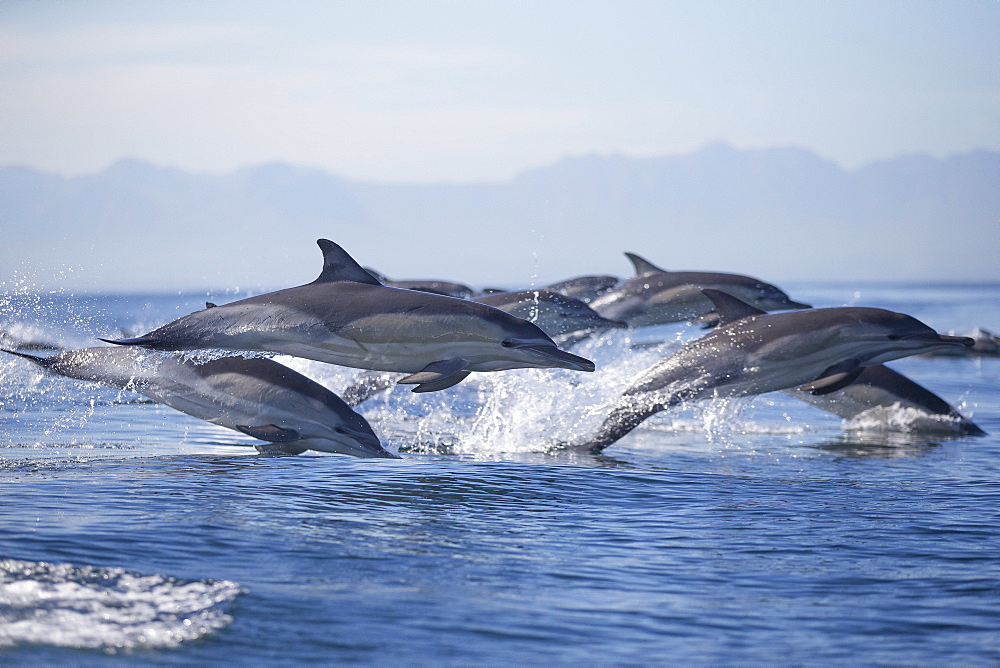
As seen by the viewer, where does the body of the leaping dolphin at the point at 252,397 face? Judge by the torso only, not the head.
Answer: to the viewer's right

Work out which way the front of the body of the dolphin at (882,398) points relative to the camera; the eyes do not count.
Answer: to the viewer's right

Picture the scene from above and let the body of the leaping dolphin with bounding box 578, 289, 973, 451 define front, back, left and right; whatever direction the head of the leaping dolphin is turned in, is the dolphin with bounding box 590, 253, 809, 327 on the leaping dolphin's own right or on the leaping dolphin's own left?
on the leaping dolphin's own left

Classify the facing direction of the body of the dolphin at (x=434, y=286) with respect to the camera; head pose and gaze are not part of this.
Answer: to the viewer's right

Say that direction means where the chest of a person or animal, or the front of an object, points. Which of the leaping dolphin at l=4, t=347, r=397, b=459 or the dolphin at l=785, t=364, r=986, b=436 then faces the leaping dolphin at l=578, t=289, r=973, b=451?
the leaping dolphin at l=4, t=347, r=397, b=459

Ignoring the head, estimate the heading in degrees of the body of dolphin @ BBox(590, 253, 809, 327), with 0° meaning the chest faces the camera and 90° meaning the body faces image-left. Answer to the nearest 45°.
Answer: approximately 270°

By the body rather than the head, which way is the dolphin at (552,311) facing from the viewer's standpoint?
to the viewer's right

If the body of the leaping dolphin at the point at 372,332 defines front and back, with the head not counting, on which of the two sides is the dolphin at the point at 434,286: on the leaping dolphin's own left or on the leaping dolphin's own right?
on the leaping dolphin's own left

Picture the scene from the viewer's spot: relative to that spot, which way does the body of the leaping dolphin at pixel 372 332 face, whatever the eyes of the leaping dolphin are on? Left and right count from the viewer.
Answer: facing to the right of the viewer

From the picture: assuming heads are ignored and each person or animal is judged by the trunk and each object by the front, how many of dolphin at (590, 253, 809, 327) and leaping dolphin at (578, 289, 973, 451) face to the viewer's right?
2

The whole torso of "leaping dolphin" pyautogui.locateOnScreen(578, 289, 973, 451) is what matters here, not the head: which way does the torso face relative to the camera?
to the viewer's right
